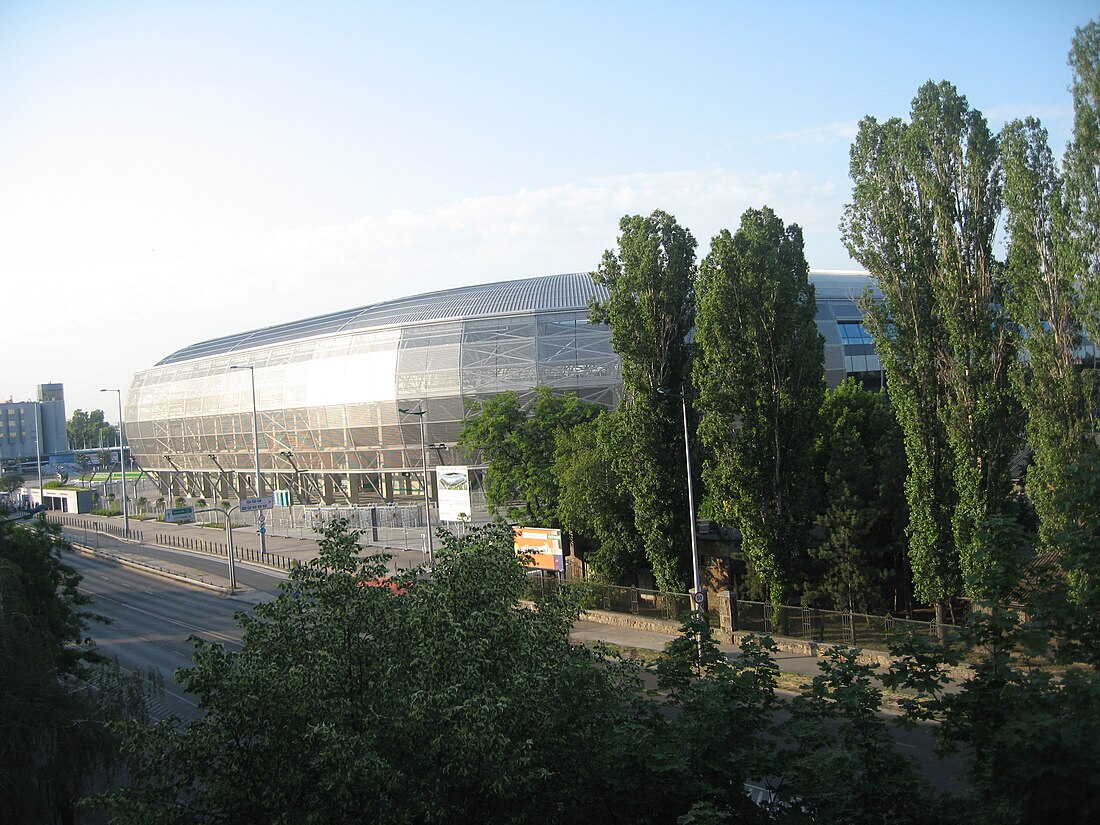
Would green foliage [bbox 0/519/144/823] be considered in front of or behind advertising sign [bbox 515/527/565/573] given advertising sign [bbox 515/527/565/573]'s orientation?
in front

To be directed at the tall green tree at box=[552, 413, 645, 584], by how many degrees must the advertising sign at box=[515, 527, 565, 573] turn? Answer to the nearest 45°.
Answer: approximately 90° to its left

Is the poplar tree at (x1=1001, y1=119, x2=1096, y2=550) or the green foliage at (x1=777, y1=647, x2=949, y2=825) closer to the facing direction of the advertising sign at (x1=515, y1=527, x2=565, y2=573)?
the green foliage

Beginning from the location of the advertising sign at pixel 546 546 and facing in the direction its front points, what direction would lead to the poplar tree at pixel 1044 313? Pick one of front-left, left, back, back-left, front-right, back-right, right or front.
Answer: left

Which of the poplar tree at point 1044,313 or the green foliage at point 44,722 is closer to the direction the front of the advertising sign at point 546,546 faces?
the green foliage

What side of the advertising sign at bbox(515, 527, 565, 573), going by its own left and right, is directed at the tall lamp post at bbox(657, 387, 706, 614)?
left

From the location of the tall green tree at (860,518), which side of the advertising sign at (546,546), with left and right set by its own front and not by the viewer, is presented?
left

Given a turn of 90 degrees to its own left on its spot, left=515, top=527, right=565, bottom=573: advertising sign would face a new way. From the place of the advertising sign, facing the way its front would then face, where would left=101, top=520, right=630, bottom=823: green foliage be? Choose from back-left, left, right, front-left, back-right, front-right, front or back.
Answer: front-right

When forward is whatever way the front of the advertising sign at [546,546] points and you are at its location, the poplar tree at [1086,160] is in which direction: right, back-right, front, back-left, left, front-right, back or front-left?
left

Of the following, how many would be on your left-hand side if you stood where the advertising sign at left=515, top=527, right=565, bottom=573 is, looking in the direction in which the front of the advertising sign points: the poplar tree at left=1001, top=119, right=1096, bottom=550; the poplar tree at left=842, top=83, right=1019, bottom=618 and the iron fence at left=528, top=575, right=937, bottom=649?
3

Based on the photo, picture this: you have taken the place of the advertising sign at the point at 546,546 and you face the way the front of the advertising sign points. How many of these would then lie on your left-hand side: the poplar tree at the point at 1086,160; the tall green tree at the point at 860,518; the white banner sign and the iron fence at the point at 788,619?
3

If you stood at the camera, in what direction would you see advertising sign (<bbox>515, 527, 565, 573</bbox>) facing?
facing the viewer and to the left of the viewer

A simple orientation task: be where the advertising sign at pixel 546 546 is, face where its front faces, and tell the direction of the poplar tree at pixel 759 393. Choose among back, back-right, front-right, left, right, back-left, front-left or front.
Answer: left

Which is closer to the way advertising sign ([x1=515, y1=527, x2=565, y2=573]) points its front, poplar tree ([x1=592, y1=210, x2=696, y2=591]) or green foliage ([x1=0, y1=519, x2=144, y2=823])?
the green foliage

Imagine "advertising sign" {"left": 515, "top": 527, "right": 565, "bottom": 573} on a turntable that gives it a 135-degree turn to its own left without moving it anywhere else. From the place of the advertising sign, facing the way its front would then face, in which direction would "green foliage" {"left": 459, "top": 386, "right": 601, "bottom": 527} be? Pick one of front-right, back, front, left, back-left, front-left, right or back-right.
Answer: left
